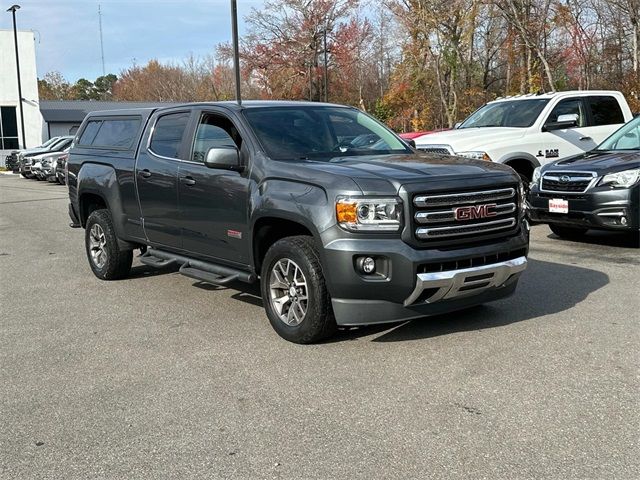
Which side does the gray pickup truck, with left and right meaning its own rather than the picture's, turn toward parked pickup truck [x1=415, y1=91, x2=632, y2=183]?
left

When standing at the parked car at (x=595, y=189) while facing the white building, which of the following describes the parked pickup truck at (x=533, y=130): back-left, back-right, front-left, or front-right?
front-right

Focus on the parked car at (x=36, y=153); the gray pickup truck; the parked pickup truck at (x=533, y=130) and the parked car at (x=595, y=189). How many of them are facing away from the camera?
0

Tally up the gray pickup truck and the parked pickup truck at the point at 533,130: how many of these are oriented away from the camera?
0

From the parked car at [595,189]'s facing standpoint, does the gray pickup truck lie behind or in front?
in front

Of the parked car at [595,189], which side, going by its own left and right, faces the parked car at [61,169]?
right

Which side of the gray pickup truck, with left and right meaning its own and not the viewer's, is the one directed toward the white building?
back

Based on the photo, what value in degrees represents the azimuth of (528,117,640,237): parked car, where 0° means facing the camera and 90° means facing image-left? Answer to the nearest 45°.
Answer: approximately 45°

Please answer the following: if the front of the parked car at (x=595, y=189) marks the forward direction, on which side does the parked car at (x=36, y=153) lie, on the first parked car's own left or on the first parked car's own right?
on the first parked car's own right

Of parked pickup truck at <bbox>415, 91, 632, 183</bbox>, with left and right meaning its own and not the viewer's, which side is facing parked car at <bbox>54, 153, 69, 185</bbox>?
right

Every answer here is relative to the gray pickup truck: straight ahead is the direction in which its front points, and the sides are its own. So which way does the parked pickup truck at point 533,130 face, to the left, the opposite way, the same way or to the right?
to the right

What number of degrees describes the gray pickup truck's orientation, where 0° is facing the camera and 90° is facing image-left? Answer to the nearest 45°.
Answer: approximately 315°

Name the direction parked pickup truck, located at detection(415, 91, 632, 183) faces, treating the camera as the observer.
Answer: facing the viewer and to the left of the viewer

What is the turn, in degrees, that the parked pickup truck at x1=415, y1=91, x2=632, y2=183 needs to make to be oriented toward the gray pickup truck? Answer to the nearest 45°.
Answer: approximately 45° to its left
